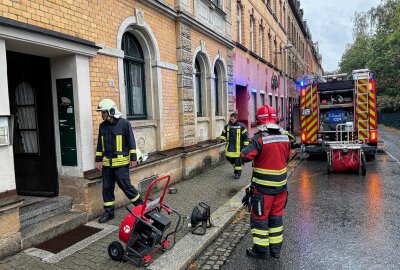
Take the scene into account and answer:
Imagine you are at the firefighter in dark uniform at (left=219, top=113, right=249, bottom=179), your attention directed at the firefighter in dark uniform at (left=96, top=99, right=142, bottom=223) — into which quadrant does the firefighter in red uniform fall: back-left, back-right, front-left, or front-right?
front-left

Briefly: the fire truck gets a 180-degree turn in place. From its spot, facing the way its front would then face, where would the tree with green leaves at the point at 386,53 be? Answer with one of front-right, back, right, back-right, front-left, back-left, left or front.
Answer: back

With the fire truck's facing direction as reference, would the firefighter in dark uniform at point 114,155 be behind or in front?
behind

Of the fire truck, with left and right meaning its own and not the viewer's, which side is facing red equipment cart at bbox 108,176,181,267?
back

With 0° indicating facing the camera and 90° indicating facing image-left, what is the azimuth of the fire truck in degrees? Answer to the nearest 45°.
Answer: approximately 180°

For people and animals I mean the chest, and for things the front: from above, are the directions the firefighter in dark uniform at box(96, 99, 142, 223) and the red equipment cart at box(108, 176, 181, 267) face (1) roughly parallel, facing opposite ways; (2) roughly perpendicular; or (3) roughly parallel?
roughly perpendicular

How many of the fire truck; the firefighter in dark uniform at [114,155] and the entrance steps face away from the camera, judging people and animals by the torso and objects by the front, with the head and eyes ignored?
1

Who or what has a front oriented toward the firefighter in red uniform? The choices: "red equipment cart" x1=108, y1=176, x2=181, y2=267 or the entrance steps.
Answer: the entrance steps

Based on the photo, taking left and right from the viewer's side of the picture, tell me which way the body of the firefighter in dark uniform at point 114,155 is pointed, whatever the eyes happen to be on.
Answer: facing the viewer and to the left of the viewer

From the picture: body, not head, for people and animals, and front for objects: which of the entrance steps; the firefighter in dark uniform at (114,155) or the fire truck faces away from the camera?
the fire truck

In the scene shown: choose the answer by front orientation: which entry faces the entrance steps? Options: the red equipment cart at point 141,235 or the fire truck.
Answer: the red equipment cart

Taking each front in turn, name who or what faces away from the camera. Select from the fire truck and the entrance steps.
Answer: the fire truck
